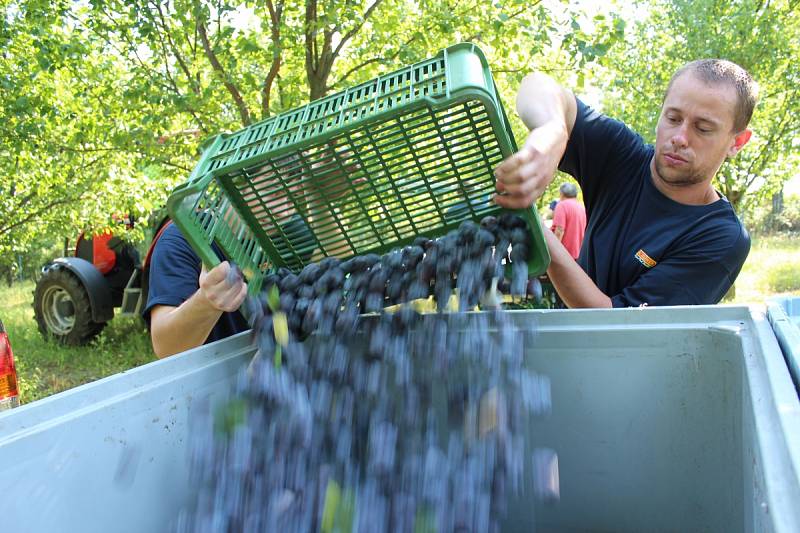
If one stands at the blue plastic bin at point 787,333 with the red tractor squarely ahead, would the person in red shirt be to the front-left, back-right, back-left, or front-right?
front-right

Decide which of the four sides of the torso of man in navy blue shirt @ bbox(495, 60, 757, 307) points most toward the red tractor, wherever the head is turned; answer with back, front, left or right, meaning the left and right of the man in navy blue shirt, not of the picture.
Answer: right

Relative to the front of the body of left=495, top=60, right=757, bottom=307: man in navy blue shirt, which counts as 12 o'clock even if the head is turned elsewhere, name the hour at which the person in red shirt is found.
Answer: The person in red shirt is roughly at 4 o'clock from the man in navy blue shirt.

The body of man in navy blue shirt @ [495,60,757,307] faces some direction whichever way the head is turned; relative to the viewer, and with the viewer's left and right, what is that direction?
facing the viewer and to the left of the viewer
